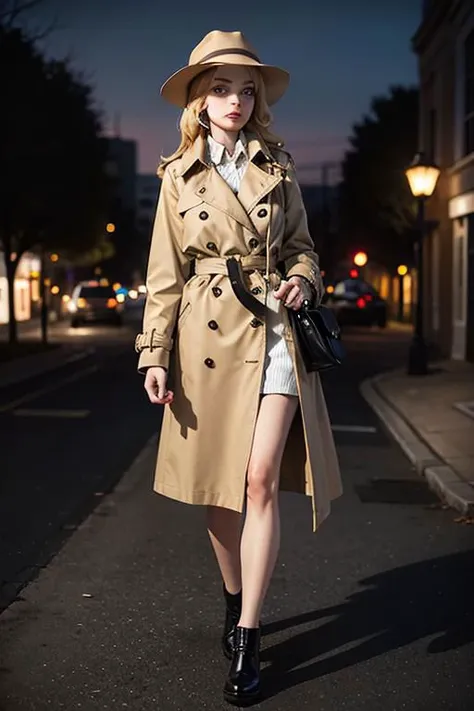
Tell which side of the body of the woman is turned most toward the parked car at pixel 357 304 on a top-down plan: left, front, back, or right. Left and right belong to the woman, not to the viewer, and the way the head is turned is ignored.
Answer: back

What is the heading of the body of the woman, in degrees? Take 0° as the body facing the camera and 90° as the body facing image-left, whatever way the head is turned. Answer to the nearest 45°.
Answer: approximately 0°

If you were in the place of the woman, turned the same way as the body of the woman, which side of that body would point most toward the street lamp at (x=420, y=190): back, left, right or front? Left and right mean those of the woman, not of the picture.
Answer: back

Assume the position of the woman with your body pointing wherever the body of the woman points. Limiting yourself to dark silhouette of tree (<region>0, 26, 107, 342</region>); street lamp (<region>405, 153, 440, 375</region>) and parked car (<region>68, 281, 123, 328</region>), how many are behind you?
3

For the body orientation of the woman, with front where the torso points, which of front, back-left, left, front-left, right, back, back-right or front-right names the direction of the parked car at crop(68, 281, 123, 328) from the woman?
back

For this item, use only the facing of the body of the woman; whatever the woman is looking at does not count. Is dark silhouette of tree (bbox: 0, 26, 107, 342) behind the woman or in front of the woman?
behind
